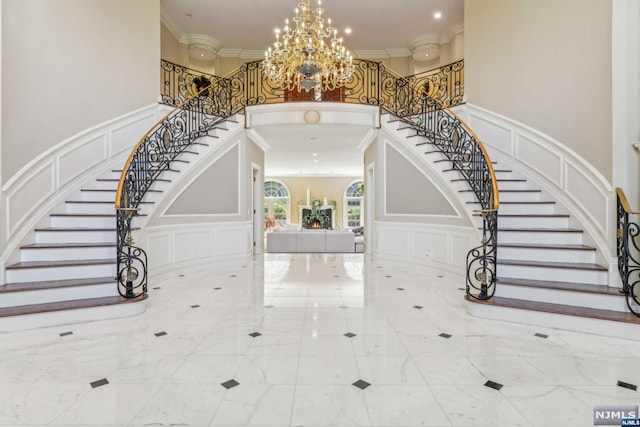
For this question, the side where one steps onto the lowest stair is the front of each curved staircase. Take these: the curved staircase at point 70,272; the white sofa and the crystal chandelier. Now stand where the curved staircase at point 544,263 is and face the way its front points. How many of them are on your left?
0

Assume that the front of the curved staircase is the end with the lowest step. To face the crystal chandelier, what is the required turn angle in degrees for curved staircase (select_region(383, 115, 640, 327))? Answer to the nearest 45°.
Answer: approximately 90° to its right

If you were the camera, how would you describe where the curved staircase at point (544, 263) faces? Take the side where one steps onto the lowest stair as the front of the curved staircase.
facing the viewer

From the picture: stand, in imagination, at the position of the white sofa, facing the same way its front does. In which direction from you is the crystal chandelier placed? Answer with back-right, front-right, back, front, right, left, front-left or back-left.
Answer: back

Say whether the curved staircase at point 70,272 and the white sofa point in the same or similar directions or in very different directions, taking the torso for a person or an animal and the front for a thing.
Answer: very different directions

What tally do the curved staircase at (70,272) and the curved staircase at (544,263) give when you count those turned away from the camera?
0

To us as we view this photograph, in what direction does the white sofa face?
facing away from the viewer

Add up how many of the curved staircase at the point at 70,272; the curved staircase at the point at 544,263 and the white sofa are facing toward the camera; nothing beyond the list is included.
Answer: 2

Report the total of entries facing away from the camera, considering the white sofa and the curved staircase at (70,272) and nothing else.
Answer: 1

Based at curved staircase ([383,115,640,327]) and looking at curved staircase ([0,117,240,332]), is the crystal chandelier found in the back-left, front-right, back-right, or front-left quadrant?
front-right

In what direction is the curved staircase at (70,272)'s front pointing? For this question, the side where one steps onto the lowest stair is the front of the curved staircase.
toward the camera

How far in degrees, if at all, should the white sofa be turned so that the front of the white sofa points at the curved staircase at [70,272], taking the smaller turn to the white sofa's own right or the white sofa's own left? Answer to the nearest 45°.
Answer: approximately 135° to the white sofa's own left
